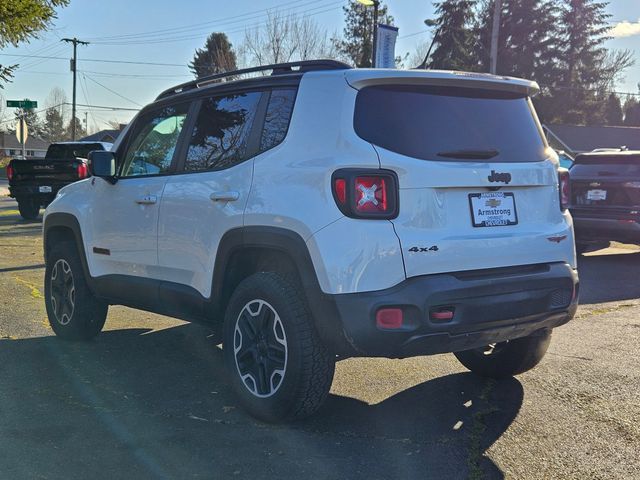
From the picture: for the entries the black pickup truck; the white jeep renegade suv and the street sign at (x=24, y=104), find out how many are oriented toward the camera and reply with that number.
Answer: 1

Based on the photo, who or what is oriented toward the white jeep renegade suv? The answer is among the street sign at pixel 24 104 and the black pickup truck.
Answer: the street sign

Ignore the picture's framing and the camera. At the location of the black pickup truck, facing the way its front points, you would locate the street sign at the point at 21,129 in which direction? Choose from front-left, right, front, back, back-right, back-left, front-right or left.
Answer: front-left

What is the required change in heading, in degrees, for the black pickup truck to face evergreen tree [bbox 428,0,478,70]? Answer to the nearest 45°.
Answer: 0° — it already faces it

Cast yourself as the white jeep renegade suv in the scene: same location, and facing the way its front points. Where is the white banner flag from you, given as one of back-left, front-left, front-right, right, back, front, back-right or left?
front-right

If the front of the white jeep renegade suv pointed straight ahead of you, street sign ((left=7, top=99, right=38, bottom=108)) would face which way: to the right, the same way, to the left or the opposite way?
the opposite way

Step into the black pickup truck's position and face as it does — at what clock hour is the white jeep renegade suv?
The white jeep renegade suv is roughly at 4 o'clock from the black pickup truck.

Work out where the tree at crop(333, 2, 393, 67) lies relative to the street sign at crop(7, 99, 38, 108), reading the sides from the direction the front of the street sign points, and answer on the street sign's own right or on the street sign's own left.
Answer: on the street sign's own left

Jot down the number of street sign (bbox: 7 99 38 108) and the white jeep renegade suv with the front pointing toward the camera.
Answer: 1

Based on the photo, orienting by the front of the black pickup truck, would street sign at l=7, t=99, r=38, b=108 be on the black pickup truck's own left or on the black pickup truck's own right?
on the black pickup truck's own left

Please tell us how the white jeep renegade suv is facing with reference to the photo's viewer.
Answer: facing away from the viewer and to the left of the viewer

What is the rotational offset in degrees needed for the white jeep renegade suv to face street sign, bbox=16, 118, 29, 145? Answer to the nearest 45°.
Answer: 0° — it already faces it

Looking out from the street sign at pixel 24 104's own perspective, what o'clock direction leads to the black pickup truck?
The black pickup truck is roughly at 12 o'clock from the street sign.

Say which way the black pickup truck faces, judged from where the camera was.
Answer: facing away from the viewer and to the right of the viewer

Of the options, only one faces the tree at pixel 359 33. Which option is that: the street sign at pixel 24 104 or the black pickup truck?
the black pickup truck
